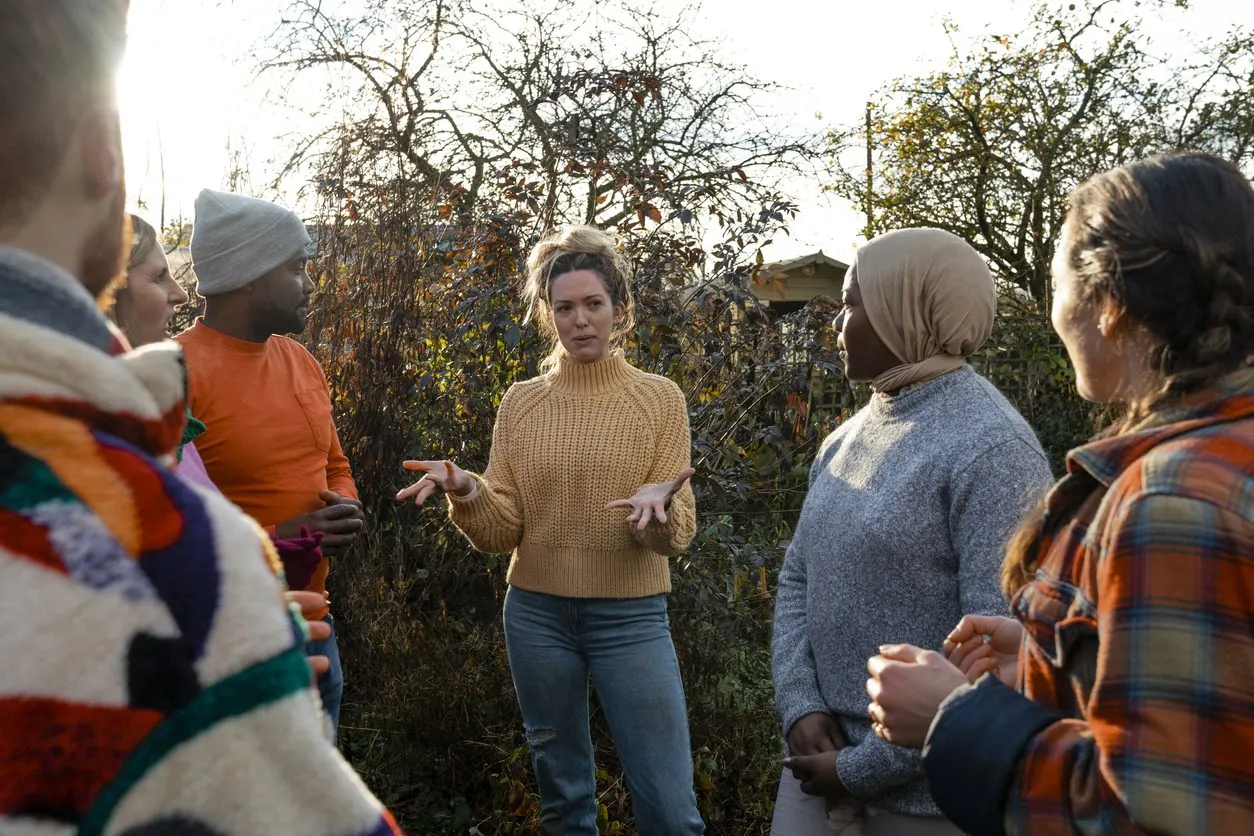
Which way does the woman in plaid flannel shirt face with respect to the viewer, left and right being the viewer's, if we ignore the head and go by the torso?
facing to the left of the viewer

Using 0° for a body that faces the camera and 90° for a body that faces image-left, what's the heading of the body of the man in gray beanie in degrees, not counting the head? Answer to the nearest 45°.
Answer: approximately 315°

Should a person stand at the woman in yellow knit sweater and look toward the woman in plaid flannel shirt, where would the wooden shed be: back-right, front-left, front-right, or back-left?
back-left

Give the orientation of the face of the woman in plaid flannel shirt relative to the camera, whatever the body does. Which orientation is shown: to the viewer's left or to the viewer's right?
to the viewer's left

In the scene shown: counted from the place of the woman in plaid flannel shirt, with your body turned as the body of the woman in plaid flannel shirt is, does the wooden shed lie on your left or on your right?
on your right

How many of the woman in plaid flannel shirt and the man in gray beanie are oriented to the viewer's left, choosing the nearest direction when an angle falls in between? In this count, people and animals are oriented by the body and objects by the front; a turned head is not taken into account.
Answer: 1

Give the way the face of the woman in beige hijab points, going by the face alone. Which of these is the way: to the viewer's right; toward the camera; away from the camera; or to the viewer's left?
to the viewer's left

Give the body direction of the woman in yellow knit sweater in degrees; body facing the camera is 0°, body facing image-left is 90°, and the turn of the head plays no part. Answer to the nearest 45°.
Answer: approximately 0°
